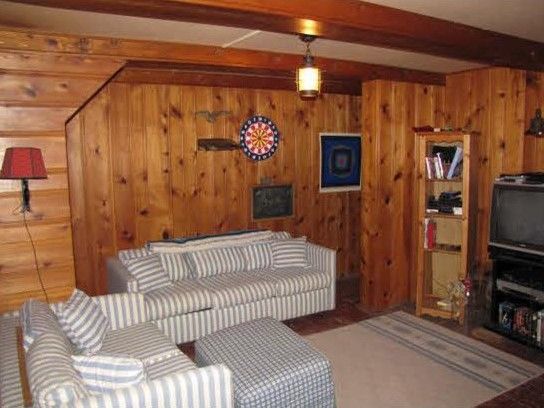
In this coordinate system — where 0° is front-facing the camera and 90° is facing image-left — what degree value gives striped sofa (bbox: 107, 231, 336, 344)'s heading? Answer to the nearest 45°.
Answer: approximately 315°

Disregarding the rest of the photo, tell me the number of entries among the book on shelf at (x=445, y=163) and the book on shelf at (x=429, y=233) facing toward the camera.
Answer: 2

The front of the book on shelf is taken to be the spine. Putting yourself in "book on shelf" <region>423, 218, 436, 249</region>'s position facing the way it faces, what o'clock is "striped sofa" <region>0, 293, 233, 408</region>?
The striped sofa is roughly at 1 o'clock from the book on shelf.

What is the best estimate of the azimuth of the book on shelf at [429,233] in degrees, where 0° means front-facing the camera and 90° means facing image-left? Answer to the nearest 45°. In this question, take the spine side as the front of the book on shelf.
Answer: approximately 0°

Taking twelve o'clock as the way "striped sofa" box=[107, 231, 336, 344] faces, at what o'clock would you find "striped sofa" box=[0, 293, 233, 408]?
"striped sofa" box=[0, 293, 233, 408] is roughly at 2 o'clock from "striped sofa" box=[107, 231, 336, 344].

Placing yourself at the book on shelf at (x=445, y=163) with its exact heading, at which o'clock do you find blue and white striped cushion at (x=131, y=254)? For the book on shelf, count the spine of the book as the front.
The blue and white striped cushion is roughly at 2 o'clock from the book on shelf.

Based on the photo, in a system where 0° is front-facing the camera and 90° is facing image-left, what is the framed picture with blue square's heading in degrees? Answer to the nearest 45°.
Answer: approximately 315°

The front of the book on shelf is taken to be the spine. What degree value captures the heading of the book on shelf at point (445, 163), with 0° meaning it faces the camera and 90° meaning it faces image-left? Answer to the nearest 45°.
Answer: approximately 0°

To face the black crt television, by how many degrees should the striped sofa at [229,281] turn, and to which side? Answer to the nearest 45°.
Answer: approximately 45° to its left

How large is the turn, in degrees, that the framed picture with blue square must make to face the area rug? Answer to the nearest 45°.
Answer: approximately 45° to its right

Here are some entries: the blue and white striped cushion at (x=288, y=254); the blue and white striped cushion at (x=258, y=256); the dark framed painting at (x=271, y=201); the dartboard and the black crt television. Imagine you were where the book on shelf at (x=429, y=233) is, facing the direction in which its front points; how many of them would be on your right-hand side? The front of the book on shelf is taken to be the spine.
4
